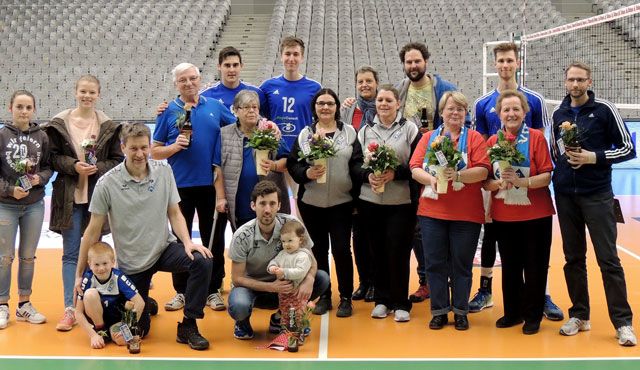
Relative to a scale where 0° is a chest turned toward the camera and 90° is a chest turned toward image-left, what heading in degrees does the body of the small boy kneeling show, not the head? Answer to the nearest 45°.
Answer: approximately 0°

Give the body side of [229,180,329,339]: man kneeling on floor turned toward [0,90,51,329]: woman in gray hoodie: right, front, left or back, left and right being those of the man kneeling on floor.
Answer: right

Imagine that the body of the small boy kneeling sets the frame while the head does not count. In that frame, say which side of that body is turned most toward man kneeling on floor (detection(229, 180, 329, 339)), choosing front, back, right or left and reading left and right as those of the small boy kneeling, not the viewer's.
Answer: left

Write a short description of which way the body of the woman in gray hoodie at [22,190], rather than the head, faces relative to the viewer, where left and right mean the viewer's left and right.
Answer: facing the viewer

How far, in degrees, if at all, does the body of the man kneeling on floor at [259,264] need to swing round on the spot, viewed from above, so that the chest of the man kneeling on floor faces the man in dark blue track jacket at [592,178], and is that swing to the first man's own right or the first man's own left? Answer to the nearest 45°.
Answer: approximately 90° to the first man's own left

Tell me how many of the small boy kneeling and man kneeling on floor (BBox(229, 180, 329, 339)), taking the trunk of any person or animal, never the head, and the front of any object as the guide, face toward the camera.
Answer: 2

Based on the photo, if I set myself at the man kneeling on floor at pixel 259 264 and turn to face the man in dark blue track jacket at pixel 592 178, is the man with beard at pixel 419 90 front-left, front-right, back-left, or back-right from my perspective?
front-left

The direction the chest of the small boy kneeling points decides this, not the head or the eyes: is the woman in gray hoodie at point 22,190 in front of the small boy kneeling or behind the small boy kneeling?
behind

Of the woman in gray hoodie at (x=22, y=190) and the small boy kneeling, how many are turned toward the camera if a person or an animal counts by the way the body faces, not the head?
2

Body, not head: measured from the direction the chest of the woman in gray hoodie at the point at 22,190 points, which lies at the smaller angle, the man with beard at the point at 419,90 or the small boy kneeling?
the small boy kneeling

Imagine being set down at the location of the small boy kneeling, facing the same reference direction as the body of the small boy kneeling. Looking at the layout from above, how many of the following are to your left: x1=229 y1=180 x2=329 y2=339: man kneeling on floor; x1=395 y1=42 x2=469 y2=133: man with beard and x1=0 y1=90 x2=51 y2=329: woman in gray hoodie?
2

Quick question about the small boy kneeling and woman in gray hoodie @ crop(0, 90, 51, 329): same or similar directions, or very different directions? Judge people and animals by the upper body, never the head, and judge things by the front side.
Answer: same or similar directions

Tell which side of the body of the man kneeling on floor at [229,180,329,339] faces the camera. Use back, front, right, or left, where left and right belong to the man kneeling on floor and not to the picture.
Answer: front

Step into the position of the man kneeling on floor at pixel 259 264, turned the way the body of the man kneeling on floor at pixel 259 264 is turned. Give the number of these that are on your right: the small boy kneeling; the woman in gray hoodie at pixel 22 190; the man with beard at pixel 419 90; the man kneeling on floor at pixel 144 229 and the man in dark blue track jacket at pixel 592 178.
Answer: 3

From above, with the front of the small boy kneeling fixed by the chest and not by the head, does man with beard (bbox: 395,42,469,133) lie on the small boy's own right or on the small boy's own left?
on the small boy's own left
